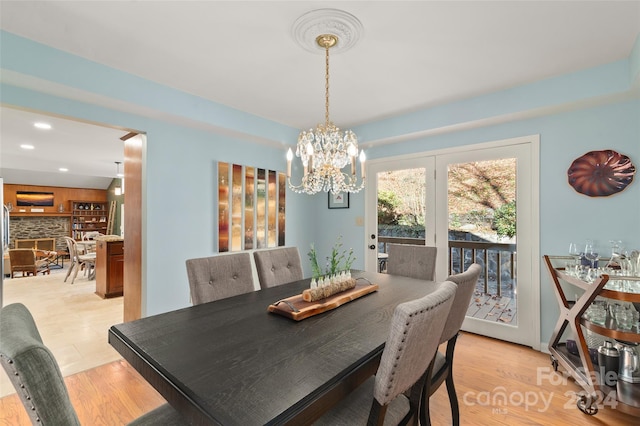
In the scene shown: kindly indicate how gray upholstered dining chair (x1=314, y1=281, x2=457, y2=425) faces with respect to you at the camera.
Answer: facing away from the viewer and to the left of the viewer

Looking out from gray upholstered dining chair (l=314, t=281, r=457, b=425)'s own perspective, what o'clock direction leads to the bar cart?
The bar cart is roughly at 3 o'clock from the gray upholstered dining chair.

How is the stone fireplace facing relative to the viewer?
toward the camera

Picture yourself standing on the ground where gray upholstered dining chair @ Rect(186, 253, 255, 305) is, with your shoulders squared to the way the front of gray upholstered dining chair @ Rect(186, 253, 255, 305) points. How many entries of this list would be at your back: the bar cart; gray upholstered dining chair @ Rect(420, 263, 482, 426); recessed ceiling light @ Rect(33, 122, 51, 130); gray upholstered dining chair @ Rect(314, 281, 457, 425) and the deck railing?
1

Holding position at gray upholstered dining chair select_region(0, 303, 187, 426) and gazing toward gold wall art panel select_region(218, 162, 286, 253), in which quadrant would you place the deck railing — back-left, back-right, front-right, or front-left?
front-right

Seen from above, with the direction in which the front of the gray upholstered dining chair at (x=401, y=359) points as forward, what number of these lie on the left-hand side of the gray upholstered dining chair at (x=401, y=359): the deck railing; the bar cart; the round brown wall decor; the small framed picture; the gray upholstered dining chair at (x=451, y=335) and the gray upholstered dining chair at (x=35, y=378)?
1

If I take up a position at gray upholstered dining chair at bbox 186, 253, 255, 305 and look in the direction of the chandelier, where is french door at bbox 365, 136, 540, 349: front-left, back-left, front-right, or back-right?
front-left

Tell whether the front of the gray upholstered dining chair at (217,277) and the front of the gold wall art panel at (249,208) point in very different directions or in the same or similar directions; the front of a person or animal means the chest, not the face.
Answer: same or similar directions

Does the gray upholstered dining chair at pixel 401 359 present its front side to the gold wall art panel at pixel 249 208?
yes

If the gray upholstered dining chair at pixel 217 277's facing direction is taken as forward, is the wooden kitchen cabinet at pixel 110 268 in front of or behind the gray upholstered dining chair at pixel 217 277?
behind

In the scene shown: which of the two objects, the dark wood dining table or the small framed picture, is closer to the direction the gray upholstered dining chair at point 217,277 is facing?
the dark wood dining table

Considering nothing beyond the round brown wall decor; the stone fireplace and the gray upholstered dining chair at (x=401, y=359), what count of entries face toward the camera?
2

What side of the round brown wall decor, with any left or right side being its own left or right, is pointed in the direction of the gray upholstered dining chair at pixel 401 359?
front

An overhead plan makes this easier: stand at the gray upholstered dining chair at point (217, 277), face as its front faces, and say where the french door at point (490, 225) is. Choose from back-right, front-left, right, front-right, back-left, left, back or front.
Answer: front-left

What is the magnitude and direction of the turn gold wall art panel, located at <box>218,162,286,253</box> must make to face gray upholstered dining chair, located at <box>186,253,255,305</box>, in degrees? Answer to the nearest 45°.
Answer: approximately 45° to its right

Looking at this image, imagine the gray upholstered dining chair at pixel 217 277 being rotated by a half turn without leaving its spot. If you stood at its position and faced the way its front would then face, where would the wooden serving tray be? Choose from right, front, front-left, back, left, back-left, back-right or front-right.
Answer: back
